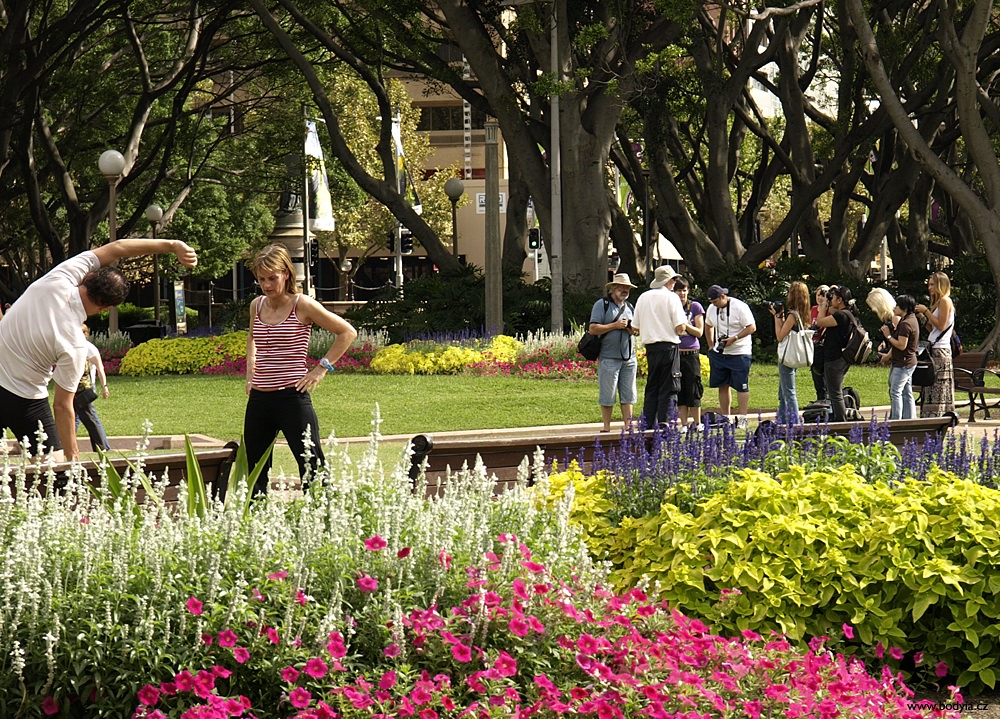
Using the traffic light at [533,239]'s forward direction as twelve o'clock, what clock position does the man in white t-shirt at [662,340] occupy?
The man in white t-shirt is roughly at 12 o'clock from the traffic light.

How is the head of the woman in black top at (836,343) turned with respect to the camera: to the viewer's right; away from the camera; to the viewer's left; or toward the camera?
to the viewer's left

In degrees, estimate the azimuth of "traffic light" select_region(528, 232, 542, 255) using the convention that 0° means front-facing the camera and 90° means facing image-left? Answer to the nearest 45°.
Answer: approximately 0°

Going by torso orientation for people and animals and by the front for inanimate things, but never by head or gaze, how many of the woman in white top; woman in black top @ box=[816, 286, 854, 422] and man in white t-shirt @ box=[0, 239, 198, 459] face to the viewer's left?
2

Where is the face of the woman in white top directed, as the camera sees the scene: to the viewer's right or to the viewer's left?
to the viewer's left

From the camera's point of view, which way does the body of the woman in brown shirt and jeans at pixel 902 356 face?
to the viewer's left

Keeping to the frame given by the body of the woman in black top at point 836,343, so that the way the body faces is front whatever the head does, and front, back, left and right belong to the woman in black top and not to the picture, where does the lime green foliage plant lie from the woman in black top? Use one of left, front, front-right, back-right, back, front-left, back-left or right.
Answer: left

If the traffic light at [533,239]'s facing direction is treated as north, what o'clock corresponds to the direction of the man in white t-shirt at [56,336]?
The man in white t-shirt is roughly at 12 o'clock from the traffic light.

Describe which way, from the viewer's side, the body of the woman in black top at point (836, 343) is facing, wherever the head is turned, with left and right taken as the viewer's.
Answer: facing to the left of the viewer

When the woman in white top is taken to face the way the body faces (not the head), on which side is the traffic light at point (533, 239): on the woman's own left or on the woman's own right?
on the woman's own right

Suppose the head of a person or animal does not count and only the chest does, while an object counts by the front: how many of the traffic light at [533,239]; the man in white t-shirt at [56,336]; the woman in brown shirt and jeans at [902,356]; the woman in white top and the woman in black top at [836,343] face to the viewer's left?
3

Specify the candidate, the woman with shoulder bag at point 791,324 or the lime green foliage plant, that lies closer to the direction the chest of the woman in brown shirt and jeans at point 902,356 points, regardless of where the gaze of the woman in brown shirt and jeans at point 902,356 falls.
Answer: the woman with shoulder bag

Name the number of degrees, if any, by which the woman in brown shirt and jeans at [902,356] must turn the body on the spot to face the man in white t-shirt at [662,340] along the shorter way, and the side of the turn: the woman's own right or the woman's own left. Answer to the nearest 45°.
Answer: approximately 45° to the woman's own left

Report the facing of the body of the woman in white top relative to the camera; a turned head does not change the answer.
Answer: to the viewer's left
